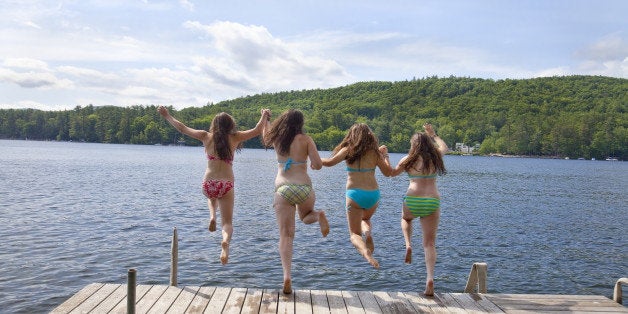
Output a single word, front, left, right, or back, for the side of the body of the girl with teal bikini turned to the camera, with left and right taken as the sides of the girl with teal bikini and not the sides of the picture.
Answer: back

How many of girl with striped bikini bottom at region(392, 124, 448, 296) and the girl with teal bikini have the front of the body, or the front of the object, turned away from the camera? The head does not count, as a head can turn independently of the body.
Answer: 2

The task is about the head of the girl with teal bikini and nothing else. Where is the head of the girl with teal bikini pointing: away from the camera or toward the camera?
away from the camera

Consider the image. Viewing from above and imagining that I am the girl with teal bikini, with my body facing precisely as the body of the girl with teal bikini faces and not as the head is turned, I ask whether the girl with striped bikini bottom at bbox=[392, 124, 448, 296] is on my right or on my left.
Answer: on my right

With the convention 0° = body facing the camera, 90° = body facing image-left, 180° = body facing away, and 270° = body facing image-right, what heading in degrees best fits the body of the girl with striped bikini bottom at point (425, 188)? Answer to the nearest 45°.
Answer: approximately 180°

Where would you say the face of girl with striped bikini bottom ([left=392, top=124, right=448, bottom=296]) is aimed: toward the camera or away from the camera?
away from the camera
